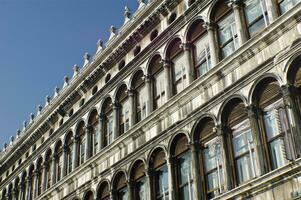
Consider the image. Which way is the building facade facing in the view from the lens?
facing the viewer and to the left of the viewer
